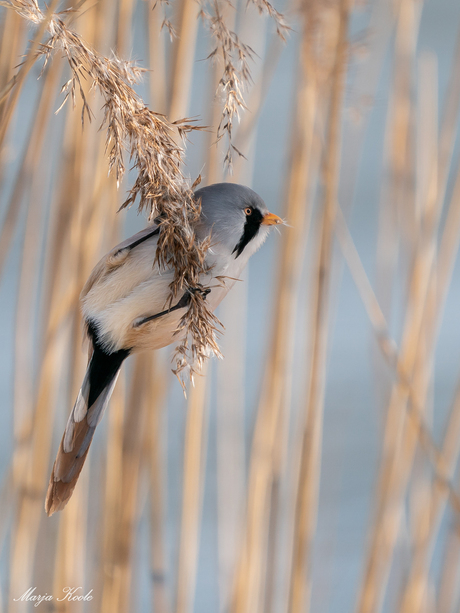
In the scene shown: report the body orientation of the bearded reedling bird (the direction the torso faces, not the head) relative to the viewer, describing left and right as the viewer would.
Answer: facing to the right of the viewer
